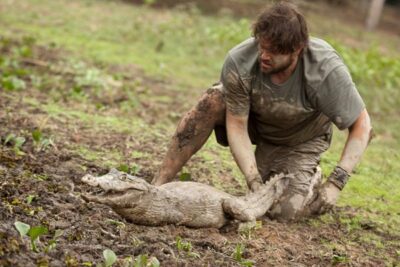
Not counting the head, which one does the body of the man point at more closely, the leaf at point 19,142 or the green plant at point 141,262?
the green plant

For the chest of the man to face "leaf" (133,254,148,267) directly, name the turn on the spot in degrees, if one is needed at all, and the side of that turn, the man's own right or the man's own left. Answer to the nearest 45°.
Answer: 0° — they already face it

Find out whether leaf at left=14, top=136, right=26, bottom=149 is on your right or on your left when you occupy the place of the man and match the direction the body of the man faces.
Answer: on your right

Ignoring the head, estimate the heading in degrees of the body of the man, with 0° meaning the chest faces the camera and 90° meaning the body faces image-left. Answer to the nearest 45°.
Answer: approximately 0°

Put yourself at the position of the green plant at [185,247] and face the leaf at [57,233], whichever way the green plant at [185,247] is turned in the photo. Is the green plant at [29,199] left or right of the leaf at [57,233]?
right

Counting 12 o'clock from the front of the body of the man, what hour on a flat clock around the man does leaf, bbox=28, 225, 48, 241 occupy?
The leaf is roughly at 1 o'clock from the man.

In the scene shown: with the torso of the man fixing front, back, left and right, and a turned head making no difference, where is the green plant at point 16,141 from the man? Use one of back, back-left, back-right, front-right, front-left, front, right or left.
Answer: right

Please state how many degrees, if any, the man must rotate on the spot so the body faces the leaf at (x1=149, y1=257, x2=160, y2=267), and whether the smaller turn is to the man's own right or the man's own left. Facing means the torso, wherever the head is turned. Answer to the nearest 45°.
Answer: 0° — they already face it

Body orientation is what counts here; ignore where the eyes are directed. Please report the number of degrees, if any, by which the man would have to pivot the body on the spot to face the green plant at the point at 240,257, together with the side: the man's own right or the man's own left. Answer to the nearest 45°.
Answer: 0° — they already face it
